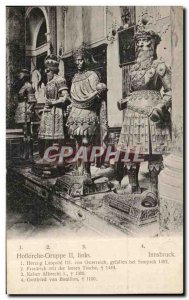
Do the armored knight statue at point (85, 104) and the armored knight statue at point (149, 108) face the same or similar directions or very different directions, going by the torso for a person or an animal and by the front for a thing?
same or similar directions

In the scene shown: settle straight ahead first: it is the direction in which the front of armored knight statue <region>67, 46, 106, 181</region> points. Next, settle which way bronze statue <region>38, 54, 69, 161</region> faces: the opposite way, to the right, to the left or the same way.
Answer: the same way

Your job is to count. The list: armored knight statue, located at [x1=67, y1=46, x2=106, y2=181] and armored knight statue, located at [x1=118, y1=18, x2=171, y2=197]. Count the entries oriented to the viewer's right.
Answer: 0

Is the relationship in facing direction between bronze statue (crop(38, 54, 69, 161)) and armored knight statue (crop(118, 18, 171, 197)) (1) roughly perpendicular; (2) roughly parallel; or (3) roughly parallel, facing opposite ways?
roughly parallel

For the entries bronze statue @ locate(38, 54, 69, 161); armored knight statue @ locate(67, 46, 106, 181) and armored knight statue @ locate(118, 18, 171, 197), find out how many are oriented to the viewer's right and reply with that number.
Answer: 0
